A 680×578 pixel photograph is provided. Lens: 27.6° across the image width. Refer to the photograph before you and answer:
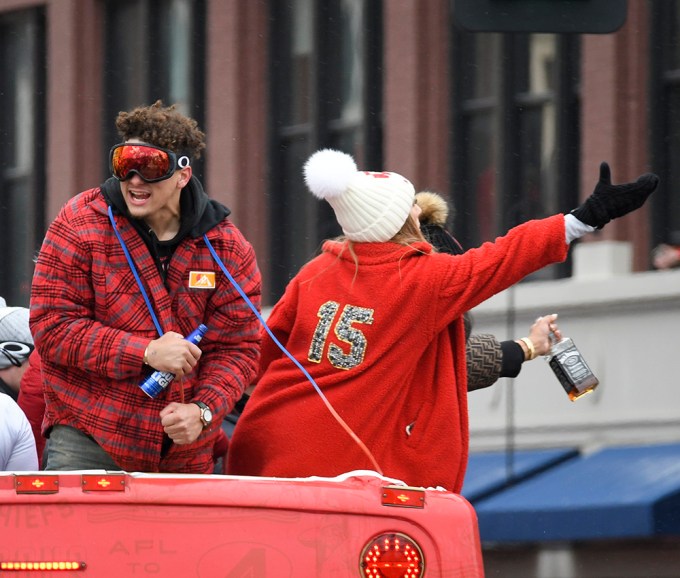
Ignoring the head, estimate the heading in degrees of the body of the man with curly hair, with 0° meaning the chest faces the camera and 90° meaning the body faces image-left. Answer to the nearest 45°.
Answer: approximately 0°

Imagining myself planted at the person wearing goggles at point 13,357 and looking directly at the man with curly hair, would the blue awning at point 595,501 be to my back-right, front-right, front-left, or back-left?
back-left

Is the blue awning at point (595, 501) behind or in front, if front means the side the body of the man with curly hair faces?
behind

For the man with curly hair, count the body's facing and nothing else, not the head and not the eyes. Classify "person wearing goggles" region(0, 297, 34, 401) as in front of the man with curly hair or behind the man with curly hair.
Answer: behind

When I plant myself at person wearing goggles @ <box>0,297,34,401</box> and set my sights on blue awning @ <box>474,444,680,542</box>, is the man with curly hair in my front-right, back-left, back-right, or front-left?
back-right
